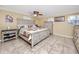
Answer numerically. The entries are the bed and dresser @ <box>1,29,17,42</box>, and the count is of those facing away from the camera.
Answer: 0

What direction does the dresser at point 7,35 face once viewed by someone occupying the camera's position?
facing the viewer and to the right of the viewer

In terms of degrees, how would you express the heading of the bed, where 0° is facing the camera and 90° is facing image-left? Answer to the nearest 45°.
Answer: approximately 315°
